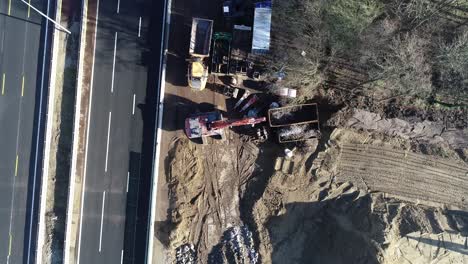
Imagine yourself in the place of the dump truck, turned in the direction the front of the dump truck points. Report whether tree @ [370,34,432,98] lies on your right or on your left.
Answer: on your left

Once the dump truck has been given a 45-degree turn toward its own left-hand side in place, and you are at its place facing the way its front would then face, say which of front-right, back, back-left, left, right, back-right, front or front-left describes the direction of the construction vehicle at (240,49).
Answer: front-left

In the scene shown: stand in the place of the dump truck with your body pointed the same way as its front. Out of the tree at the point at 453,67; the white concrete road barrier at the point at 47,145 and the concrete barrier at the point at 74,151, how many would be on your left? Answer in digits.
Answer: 1

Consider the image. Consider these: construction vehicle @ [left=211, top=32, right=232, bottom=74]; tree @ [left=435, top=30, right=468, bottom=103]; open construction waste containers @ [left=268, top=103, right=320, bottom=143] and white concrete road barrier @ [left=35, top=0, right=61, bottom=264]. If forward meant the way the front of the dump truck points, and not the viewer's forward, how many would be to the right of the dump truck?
1

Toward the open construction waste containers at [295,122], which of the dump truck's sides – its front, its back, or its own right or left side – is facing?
left

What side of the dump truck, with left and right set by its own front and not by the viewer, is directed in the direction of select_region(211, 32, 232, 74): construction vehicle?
left

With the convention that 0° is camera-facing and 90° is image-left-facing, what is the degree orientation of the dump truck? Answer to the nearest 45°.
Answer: approximately 0°

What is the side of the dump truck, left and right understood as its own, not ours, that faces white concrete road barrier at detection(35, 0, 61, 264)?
right

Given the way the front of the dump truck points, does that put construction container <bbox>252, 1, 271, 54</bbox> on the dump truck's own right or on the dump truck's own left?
on the dump truck's own left
